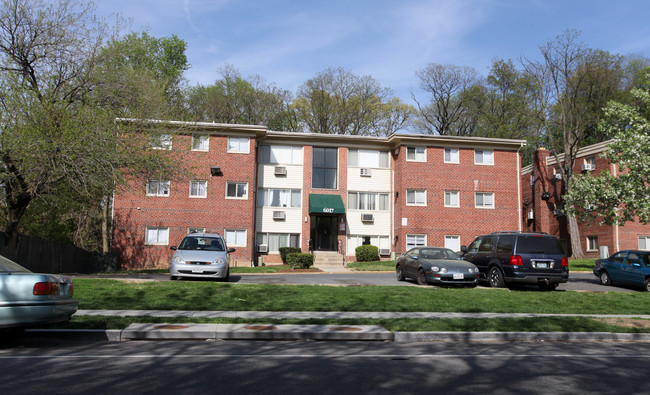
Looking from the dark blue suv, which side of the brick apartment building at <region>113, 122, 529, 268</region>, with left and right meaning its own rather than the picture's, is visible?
front

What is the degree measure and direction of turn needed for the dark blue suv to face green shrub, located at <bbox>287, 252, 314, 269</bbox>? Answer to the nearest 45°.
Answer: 0° — it already faces it

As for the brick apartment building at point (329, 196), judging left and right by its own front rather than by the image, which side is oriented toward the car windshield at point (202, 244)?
front

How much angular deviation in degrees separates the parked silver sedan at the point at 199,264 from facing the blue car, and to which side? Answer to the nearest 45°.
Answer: approximately 90° to its left

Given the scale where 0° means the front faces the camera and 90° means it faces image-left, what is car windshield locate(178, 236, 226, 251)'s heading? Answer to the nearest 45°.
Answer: approximately 0°

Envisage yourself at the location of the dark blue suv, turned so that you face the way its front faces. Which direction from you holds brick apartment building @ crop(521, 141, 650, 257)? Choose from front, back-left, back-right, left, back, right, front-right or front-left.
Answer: front-right

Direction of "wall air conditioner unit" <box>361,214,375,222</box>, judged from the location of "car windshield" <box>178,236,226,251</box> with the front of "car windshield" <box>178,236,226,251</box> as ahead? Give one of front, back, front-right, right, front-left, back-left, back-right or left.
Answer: back-left

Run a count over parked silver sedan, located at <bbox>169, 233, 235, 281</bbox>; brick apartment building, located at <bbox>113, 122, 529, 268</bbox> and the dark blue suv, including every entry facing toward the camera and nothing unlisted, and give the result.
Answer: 2
